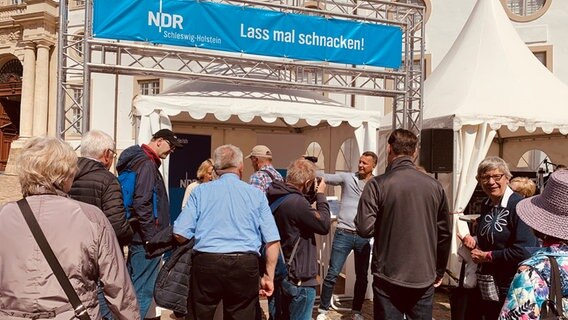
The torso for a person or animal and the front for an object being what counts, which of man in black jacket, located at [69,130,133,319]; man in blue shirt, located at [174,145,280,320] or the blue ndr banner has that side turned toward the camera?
the blue ndr banner

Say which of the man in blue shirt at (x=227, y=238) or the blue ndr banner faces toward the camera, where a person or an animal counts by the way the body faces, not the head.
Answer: the blue ndr banner

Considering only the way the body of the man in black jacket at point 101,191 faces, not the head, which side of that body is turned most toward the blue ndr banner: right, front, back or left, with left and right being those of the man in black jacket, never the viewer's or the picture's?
front

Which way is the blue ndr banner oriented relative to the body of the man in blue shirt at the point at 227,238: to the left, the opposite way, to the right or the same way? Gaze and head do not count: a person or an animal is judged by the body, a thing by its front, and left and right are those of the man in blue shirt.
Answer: the opposite way

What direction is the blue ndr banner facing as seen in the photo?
toward the camera

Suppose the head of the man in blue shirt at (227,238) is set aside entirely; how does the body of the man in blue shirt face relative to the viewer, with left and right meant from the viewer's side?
facing away from the viewer

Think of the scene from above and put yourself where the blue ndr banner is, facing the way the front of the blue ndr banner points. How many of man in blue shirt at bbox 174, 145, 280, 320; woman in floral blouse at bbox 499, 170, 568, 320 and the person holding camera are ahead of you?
3

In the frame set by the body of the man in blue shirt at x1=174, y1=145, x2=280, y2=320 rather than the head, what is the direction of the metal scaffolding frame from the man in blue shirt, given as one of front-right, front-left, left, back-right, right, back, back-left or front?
front

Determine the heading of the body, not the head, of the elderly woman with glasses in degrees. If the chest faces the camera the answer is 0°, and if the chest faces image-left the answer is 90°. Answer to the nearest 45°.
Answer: approximately 45°

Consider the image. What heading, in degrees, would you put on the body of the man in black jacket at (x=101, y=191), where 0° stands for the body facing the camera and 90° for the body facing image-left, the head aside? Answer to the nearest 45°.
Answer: approximately 225°

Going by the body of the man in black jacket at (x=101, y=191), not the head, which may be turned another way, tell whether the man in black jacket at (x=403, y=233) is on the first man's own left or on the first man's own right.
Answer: on the first man's own right

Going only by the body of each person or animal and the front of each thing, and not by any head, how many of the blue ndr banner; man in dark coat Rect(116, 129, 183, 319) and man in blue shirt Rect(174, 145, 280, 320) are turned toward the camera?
1

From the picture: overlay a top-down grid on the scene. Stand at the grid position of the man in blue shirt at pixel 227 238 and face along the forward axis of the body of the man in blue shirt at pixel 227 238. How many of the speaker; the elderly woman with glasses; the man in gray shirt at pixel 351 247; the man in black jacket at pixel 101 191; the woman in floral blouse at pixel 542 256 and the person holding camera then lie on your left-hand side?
1

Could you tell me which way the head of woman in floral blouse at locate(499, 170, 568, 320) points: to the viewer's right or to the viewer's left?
to the viewer's left
